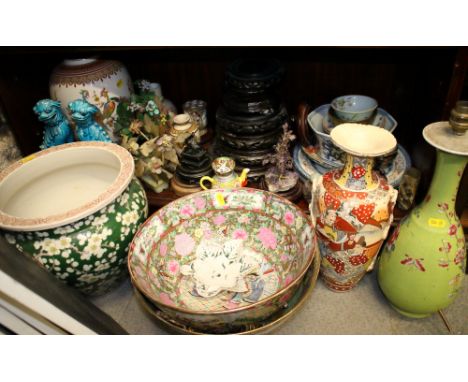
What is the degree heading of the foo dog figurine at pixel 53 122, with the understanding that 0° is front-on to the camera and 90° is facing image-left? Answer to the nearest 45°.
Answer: approximately 45°

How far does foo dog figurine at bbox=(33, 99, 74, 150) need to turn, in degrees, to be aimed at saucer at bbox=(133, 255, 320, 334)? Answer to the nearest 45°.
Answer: approximately 45° to its left

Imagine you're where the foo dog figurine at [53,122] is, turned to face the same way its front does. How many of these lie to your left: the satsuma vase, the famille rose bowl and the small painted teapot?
3

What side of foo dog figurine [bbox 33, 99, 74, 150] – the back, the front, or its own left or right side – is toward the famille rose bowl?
left

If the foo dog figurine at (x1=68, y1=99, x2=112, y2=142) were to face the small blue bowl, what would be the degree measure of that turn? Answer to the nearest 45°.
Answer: approximately 135° to its left
